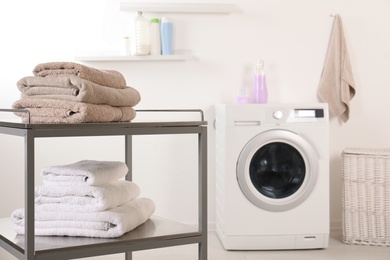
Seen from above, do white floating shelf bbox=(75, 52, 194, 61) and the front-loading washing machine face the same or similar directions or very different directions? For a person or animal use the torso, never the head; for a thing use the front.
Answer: same or similar directions

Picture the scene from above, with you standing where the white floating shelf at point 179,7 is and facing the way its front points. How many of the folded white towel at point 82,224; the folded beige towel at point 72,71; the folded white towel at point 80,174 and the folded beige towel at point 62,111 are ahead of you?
4

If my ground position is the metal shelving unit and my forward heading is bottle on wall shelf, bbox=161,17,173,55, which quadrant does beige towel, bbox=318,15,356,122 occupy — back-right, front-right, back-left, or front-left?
front-right

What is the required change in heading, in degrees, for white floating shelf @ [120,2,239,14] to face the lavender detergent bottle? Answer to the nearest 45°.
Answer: approximately 90° to its left

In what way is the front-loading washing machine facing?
toward the camera

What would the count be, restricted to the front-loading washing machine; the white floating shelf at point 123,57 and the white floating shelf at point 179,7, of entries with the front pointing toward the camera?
3

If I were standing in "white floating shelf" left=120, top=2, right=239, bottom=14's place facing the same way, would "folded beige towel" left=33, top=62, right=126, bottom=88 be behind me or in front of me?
in front

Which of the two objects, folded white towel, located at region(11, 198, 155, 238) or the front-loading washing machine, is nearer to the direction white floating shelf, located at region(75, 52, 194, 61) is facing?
the folded white towel

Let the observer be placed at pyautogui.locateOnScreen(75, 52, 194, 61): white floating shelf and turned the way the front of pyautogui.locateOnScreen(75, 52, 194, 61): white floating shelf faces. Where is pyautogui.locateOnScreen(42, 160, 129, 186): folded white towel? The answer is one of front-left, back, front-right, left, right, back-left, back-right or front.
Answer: front

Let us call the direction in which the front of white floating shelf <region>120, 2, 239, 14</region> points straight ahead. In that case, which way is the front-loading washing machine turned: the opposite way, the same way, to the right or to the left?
the same way

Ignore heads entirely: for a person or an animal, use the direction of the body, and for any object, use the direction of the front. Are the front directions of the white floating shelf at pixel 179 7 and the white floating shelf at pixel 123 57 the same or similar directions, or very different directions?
same or similar directions

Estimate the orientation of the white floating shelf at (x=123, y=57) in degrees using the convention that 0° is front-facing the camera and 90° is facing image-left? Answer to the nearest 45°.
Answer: approximately 0°
